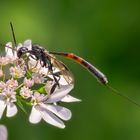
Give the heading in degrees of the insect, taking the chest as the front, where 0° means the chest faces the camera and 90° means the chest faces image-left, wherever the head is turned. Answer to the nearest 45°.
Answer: approximately 90°

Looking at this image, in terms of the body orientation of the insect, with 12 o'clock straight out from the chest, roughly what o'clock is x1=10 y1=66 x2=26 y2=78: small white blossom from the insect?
The small white blossom is roughly at 12 o'clock from the insect.
